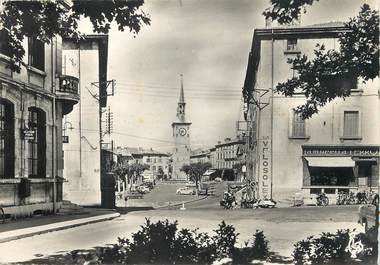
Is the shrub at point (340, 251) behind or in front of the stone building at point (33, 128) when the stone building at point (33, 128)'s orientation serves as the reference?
in front

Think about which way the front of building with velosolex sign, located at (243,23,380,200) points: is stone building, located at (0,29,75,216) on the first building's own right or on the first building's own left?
on the first building's own right

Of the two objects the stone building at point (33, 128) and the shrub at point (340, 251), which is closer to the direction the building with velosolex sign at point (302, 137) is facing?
the shrub

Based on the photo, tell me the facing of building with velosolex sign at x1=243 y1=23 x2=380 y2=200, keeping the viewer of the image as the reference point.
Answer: facing the viewer

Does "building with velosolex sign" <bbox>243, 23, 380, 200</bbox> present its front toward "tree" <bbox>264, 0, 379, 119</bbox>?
yes

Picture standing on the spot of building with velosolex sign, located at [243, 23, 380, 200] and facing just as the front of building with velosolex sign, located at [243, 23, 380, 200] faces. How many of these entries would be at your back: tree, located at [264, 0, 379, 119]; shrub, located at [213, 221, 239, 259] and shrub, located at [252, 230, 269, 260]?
0

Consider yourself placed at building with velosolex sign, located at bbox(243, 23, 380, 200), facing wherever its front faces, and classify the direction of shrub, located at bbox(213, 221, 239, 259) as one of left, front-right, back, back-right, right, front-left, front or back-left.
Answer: front

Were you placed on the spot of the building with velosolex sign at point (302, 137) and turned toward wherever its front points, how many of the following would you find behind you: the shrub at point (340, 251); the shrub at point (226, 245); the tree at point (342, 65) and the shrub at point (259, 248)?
0

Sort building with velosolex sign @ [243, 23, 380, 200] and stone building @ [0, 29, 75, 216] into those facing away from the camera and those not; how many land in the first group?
0
